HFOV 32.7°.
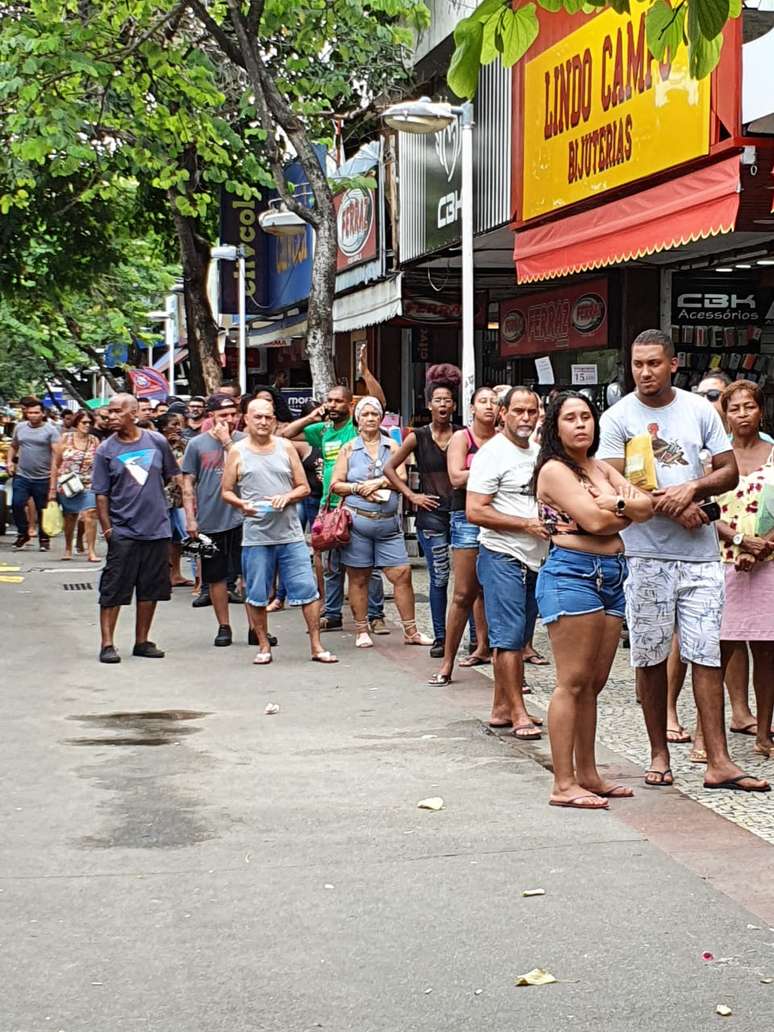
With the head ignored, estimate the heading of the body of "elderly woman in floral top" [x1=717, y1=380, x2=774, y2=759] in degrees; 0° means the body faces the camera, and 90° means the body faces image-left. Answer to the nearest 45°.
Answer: approximately 0°

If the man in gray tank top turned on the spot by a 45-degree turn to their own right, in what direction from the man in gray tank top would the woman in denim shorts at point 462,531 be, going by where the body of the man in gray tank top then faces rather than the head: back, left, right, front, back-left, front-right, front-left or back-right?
left

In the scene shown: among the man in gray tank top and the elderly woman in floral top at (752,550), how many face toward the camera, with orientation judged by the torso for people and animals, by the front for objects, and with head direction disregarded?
2

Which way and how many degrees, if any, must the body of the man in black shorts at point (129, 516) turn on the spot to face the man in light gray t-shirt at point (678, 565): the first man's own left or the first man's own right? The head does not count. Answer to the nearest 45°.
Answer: approximately 45° to the first man's own left

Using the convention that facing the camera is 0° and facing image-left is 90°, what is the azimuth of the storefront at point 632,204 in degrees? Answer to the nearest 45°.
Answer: approximately 45°

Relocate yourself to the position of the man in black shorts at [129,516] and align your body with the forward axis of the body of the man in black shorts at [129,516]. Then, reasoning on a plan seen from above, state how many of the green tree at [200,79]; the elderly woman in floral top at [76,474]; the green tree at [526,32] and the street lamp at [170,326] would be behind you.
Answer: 3

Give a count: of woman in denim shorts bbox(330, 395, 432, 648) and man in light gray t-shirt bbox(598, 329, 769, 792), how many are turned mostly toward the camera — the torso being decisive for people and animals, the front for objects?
2
